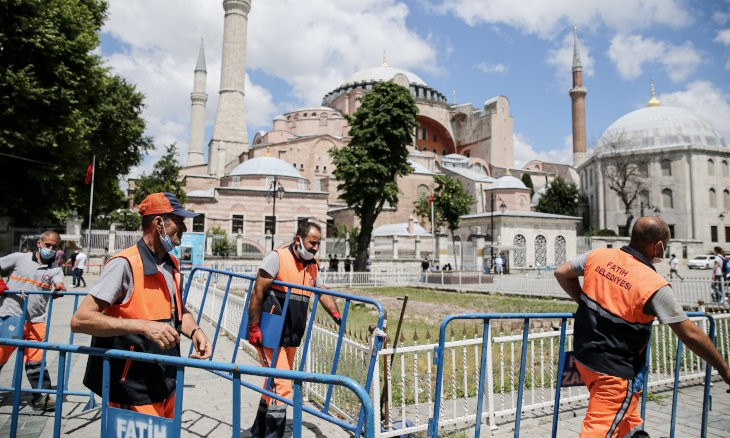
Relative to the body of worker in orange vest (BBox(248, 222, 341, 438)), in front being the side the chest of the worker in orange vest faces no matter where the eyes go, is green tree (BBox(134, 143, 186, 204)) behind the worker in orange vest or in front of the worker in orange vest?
behind

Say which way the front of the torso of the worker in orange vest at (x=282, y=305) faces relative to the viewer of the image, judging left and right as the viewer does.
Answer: facing the viewer and to the right of the viewer

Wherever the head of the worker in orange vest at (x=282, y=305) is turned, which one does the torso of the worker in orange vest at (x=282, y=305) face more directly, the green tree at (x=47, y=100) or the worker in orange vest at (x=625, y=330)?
the worker in orange vest

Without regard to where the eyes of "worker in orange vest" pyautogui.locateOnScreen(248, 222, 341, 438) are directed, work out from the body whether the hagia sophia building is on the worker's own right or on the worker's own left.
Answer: on the worker's own left

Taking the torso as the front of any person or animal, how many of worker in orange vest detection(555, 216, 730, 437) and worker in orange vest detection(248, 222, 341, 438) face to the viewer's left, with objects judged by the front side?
0

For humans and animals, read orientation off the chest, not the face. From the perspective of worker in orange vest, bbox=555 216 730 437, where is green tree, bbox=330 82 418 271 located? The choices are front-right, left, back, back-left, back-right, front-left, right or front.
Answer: left

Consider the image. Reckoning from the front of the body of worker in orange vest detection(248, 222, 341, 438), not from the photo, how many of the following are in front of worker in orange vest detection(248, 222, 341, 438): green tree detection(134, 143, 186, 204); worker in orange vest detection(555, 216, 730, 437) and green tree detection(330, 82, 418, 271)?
1

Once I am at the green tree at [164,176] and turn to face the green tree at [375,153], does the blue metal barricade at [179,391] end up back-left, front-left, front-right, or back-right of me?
front-right

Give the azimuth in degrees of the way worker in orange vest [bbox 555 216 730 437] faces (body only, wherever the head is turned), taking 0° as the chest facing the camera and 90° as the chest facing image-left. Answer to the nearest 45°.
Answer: approximately 225°

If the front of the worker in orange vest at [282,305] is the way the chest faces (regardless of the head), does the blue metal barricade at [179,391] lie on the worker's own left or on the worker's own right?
on the worker's own right
